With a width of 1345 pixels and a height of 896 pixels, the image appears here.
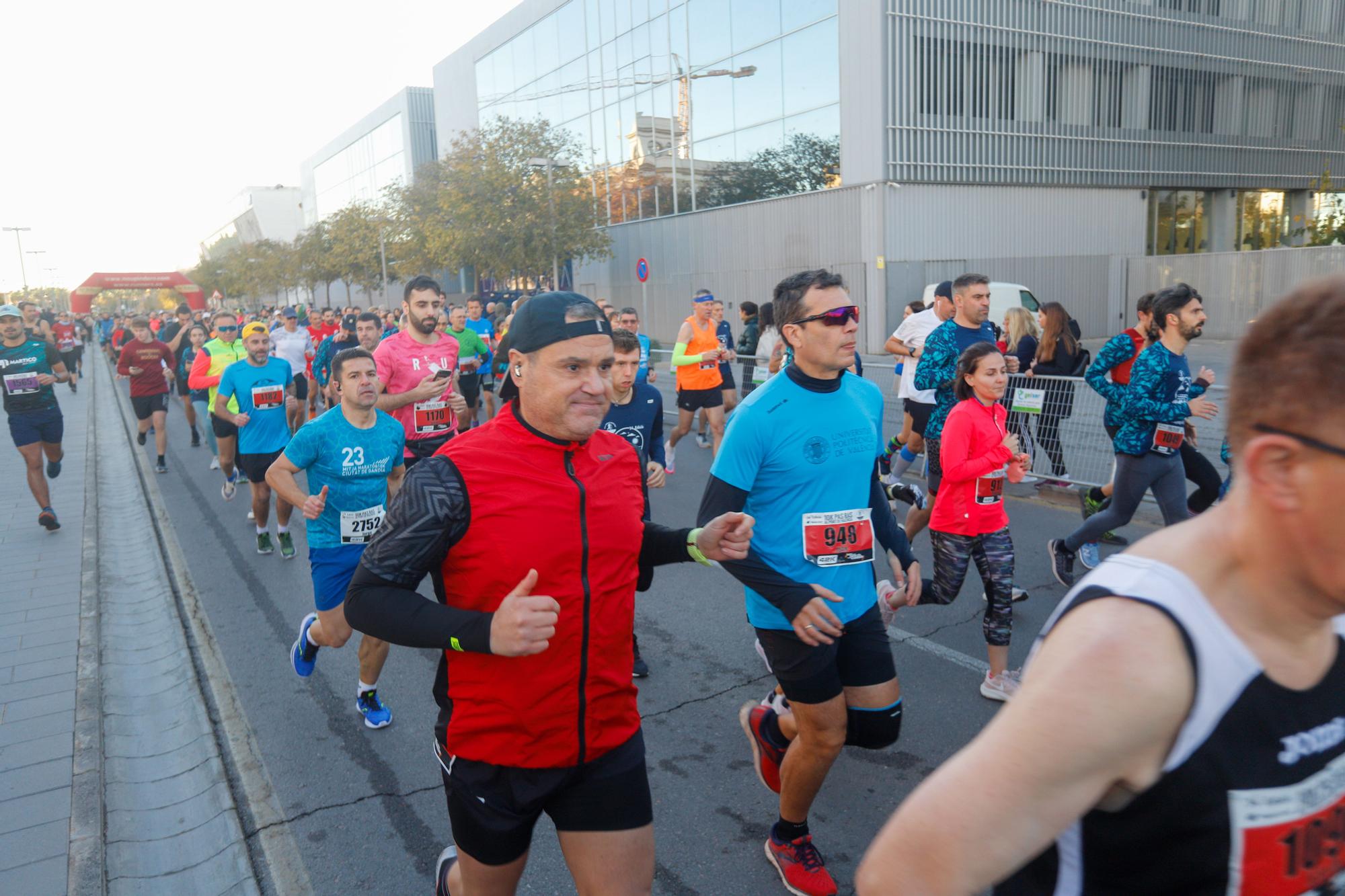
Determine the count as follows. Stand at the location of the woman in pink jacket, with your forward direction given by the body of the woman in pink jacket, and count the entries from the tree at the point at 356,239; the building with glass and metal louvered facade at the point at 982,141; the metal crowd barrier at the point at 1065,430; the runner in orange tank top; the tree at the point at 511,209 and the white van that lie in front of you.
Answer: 0

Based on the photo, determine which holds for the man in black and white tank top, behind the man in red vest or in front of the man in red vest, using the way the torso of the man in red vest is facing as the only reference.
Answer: in front

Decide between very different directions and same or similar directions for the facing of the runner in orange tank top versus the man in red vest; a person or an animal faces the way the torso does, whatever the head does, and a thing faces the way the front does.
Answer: same or similar directions

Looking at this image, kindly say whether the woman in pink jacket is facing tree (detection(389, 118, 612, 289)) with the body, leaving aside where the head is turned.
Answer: no

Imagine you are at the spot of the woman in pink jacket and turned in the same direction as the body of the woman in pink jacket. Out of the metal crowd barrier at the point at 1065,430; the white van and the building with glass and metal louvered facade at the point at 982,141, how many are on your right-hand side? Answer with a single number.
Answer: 0

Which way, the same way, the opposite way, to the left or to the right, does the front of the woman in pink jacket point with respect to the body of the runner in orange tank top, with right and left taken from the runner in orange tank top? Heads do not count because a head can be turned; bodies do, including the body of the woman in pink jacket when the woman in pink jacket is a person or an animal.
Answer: the same way

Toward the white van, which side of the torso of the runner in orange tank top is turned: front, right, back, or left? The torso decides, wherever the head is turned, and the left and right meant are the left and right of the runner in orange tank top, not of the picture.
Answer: left

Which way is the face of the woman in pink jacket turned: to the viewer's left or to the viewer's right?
to the viewer's right

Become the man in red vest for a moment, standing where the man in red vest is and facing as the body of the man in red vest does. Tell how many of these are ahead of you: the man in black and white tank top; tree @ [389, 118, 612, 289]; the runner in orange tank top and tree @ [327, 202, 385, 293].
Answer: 1

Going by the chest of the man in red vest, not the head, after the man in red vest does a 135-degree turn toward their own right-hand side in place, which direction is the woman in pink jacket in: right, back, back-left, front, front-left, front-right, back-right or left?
back-right

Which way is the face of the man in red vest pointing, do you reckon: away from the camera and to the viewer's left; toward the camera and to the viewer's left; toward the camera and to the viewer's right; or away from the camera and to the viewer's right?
toward the camera and to the viewer's right

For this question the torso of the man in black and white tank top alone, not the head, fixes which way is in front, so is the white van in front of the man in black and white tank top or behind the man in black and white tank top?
behind

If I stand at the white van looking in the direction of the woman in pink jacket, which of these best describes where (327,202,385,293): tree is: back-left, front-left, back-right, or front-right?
back-right

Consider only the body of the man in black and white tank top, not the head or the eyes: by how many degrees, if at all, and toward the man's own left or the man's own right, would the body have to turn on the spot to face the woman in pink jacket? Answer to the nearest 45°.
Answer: approximately 135° to the man's own left

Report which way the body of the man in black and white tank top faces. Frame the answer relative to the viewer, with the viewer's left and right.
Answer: facing the viewer and to the right of the viewer
